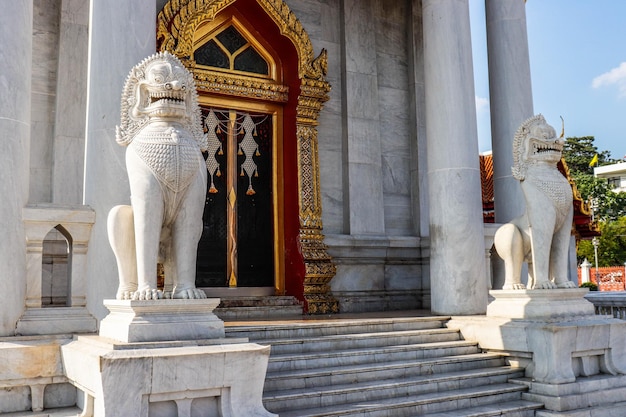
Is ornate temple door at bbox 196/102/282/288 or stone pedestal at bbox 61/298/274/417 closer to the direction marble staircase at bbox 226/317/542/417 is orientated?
the stone pedestal

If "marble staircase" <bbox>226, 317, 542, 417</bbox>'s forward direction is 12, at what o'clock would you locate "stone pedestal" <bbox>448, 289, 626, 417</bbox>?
The stone pedestal is roughly at 10 o'clock from the marble staircase.

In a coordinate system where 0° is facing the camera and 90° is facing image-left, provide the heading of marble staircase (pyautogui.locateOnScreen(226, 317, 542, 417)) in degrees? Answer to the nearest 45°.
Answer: approximately 315°

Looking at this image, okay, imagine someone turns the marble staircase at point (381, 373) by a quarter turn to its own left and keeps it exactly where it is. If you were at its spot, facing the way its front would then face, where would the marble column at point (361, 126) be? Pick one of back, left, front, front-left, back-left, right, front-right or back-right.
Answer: front-left

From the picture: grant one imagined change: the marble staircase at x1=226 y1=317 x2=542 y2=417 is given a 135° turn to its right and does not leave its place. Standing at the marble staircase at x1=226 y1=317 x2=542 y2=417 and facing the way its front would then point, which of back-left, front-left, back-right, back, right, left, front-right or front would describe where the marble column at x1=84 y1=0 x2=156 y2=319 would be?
front

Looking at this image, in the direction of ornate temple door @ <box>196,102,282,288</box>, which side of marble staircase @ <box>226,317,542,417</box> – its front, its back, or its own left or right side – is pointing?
back

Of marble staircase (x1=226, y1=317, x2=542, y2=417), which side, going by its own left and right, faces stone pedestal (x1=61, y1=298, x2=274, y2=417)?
right

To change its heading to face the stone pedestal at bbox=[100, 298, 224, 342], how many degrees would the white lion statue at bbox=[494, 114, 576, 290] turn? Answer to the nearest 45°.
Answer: approximately 90° to its right

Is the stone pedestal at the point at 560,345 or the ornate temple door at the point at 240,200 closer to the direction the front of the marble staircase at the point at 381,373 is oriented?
the stone pedestal
